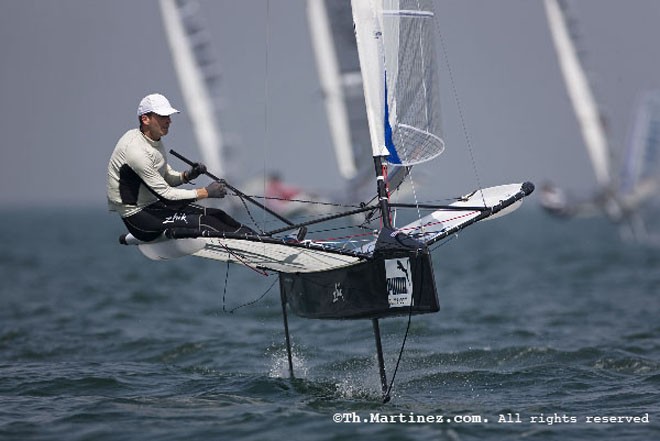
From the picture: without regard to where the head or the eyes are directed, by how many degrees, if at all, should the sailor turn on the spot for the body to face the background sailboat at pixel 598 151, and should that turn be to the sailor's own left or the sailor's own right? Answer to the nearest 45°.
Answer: approximately 45° to the sailor's own left

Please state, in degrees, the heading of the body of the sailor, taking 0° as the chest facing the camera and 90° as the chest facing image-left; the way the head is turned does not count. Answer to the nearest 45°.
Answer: approximately 270°
